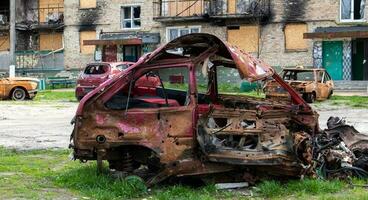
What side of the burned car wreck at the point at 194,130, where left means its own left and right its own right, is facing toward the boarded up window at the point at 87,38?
left

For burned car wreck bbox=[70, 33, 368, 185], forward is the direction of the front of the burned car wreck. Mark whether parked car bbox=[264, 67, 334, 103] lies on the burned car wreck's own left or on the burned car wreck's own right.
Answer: on the burned car wreck's own left

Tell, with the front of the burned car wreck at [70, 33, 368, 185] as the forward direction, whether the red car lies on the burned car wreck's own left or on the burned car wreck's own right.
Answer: on the burned car wreck's own left

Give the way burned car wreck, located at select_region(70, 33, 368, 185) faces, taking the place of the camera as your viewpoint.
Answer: facing to the right of the viewer

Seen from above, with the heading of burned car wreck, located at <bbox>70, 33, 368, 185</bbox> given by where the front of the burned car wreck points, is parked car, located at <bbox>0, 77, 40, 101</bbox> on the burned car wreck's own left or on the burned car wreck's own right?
on the burned car wreck's own left

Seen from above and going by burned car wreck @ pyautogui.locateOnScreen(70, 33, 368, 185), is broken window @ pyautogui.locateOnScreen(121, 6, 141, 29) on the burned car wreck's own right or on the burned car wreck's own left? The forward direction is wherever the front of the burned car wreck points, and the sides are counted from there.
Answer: on the burned car wreck's own left
